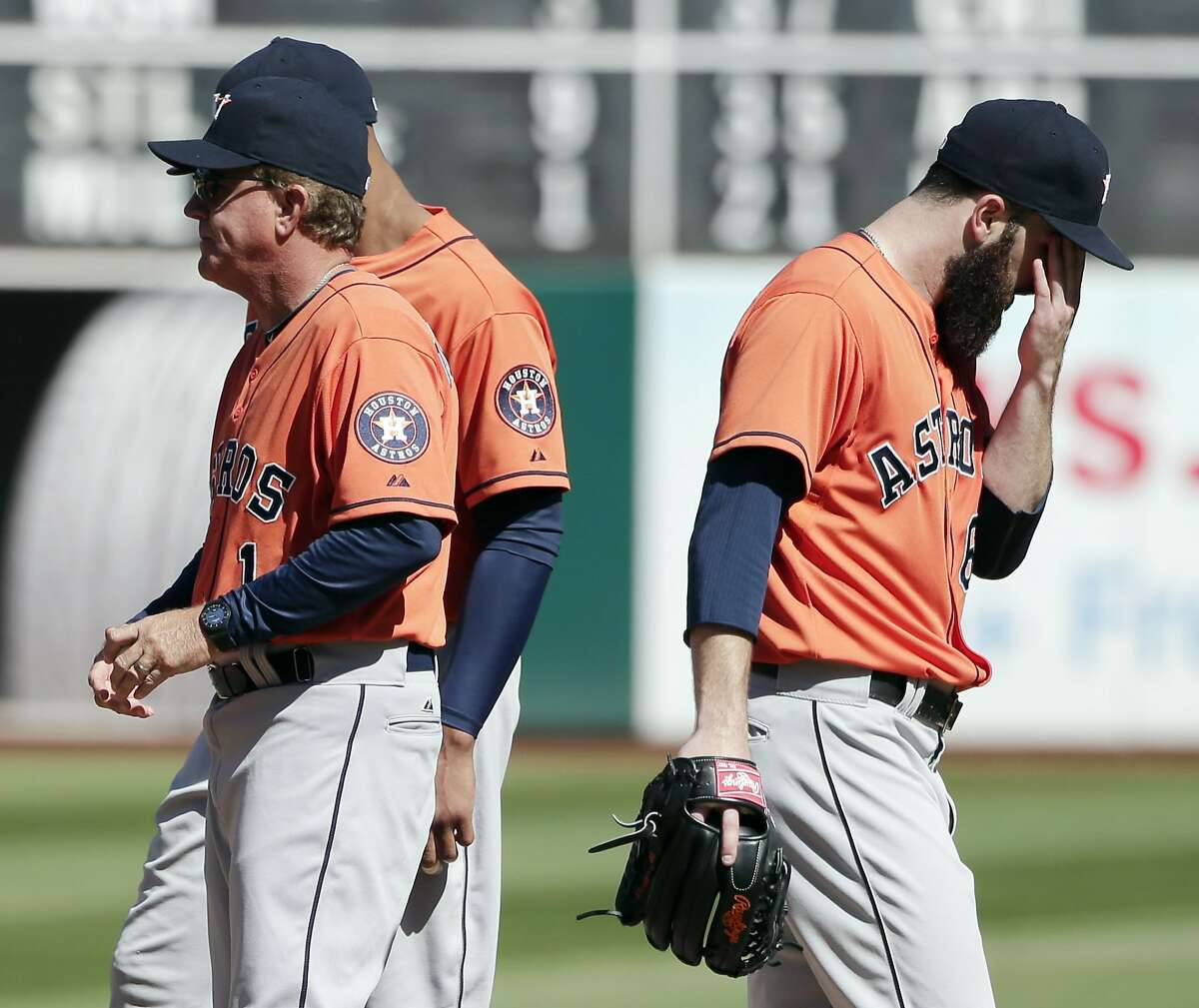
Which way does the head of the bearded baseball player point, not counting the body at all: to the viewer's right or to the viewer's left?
to the viewer's right

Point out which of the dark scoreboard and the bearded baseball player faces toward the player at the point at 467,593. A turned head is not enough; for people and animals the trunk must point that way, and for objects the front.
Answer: the dark scoreboard

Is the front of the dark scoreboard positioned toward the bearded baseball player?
yes

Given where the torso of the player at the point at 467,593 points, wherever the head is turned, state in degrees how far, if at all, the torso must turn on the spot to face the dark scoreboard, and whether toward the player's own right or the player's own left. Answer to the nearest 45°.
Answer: approximately 135° to the player's own right

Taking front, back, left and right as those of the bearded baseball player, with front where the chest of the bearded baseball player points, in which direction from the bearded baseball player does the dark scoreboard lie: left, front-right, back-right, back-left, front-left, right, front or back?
back-left

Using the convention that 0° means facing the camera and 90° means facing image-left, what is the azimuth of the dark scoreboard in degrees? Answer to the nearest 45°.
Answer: approximately 0°
